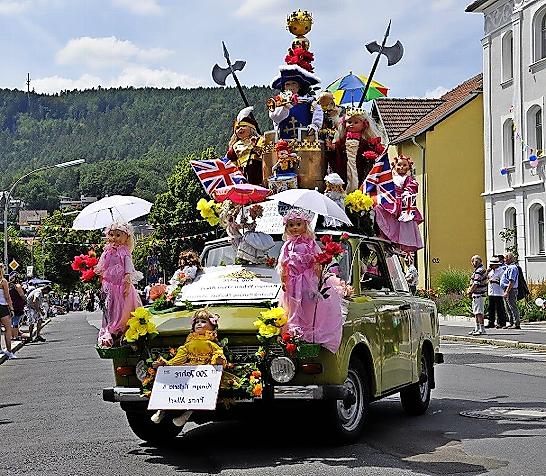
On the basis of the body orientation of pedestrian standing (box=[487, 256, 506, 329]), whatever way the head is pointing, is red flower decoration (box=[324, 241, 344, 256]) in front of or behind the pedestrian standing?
in front

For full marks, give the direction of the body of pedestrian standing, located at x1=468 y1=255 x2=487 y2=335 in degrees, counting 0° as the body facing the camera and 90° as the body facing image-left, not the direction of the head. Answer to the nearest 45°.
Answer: approximately 90°

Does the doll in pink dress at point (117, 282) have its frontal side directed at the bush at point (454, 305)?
no

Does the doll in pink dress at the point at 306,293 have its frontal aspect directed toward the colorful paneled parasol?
no

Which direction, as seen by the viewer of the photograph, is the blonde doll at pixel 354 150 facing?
facing the viewer and to the left of the viewer

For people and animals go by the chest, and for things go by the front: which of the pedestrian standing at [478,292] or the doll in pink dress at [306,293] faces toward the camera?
the doll in pink dress

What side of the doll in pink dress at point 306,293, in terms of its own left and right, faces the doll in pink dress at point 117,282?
right

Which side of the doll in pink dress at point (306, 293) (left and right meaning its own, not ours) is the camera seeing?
front

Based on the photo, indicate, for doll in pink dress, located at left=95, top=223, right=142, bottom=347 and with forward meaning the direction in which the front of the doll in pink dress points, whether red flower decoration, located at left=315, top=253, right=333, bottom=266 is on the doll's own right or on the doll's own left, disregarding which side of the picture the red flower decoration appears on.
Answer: on the doll's own left

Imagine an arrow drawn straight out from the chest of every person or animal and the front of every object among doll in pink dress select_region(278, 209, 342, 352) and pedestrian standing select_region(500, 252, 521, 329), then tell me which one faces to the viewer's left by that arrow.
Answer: the pedestrian standing

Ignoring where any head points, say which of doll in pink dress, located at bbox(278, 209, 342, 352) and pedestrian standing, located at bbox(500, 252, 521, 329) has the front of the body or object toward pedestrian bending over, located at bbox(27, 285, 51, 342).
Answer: pedestrian standing, located at bbox(500, 252, 521, 329)
